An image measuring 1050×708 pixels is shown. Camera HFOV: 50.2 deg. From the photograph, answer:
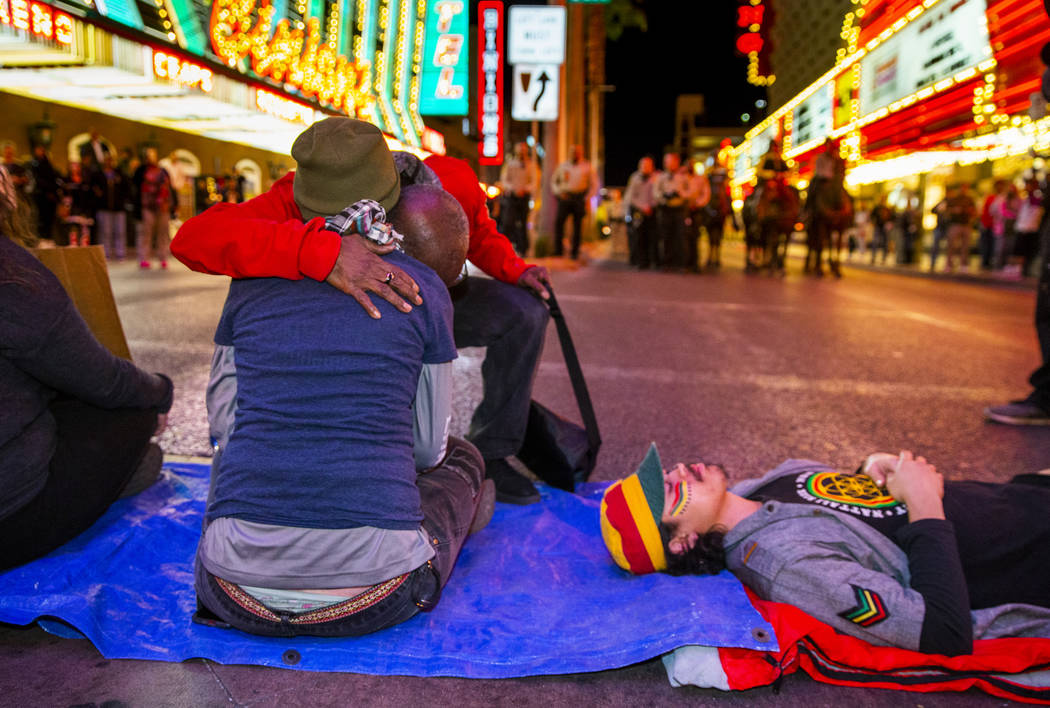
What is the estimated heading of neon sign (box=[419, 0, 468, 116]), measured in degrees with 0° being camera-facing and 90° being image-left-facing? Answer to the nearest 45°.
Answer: approximately 0°

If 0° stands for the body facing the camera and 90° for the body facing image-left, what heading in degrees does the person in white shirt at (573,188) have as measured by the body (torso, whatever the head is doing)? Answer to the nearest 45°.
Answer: approximately 0°

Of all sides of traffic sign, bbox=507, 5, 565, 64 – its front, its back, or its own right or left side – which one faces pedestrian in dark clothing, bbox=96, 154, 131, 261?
right

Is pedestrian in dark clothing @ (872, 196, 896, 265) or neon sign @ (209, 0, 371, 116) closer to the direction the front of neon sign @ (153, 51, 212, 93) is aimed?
the pedestrian in dark clothing

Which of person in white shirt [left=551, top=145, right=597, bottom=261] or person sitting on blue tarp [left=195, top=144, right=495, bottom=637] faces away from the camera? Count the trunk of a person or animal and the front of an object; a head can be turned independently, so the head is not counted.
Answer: the person sitting on blue tarp

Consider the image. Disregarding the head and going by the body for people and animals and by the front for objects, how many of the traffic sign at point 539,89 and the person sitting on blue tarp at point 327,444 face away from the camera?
1

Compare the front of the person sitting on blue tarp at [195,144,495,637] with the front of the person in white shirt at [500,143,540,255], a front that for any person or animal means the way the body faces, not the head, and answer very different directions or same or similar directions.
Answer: very different directions

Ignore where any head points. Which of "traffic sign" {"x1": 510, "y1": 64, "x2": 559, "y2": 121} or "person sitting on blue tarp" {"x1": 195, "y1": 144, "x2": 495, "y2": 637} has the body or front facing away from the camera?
the person sitting on blue tarp
